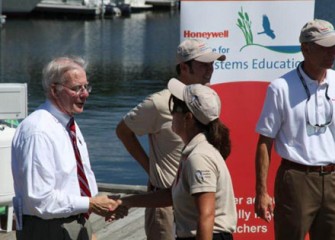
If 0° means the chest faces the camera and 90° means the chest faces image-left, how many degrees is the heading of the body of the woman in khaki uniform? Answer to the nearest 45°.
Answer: approximately 90°

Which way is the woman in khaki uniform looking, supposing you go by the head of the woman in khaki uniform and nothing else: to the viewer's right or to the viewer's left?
to the viewer's left

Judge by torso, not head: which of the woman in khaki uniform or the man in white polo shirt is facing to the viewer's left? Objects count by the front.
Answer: the woman in khaki uniform

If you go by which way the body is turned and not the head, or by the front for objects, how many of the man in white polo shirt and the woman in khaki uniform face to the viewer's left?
1

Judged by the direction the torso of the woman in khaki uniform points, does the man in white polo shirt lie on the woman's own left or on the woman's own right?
on the woman's own right

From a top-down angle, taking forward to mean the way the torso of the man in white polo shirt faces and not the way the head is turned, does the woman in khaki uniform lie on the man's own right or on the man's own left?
on the man's own right
